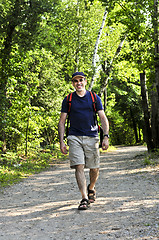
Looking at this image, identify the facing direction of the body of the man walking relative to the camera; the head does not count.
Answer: toward the camera
